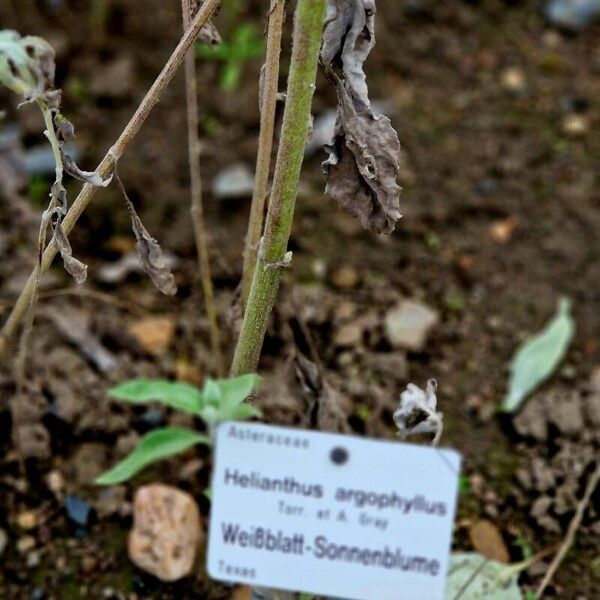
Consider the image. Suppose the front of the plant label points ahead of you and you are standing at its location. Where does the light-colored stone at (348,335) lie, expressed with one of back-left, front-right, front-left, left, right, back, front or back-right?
back

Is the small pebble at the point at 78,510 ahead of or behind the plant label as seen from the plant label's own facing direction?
behind

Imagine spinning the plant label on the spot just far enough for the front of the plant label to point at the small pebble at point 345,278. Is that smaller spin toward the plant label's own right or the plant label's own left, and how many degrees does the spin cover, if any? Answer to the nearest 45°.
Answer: approximately 180°

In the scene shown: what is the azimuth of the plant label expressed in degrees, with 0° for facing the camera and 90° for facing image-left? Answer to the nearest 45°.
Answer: approximately 0°

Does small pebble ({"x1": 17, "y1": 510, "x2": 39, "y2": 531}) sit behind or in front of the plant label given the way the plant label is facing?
behind
